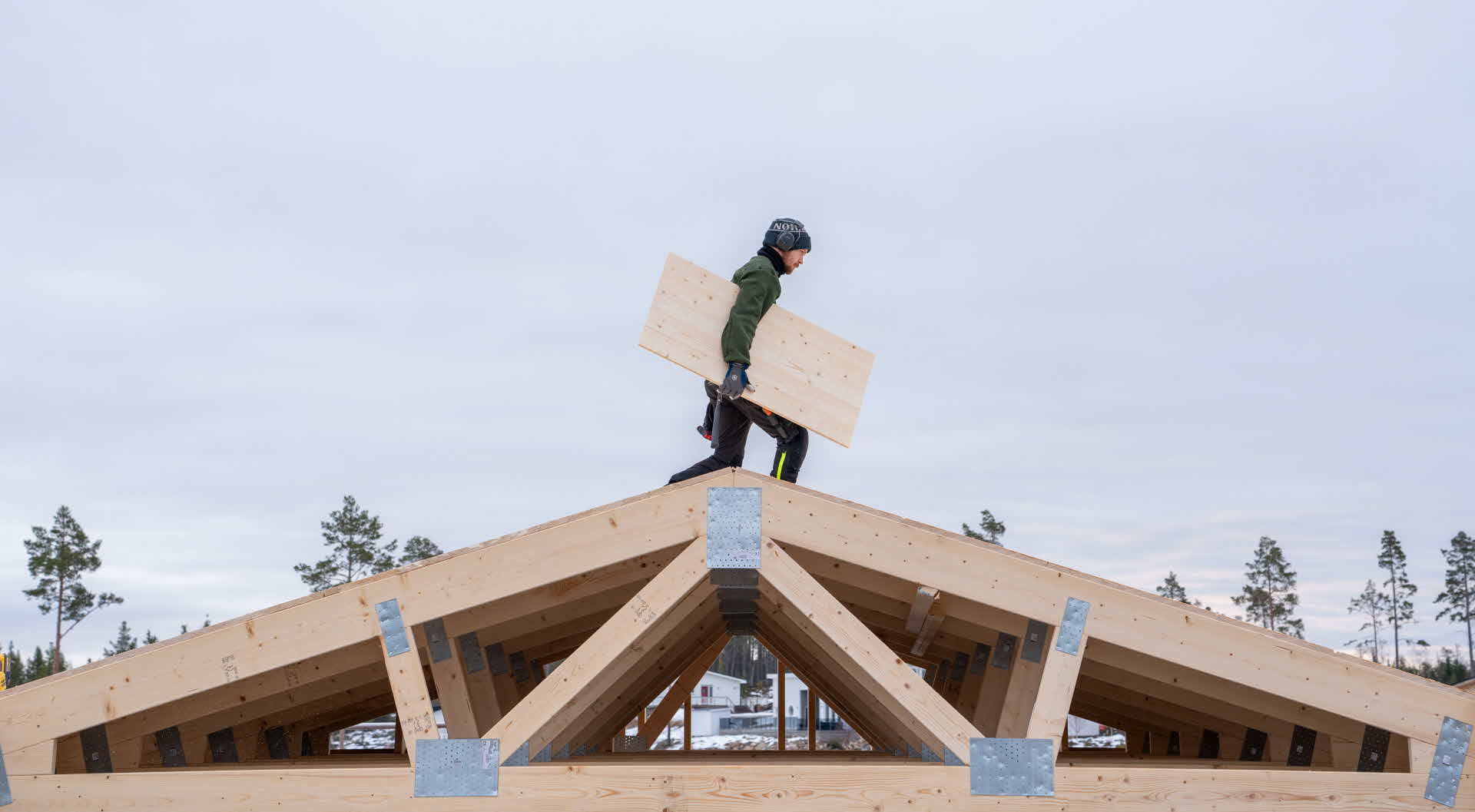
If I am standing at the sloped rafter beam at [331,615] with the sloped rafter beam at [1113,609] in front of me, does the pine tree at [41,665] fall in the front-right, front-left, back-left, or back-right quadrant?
back-left

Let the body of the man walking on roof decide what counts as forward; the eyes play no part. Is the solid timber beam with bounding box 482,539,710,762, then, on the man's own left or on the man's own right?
on the man's own right

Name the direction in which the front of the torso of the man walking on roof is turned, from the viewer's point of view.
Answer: to the viewer's right

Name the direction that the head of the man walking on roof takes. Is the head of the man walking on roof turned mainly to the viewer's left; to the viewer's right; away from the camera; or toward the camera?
to the viewer's right

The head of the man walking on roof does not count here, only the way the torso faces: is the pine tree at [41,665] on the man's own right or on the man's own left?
on the man's own left
